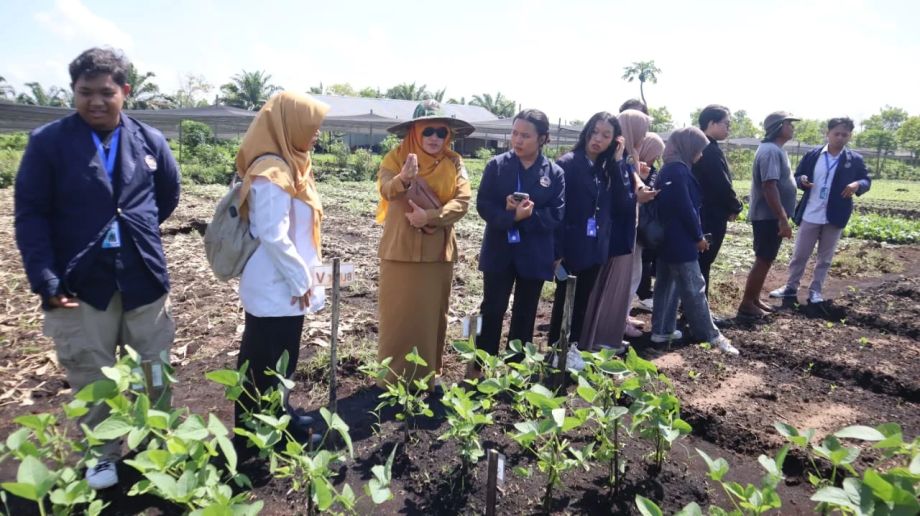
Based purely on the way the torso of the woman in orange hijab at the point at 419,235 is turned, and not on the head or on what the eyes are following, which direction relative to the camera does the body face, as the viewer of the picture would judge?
toward the camera

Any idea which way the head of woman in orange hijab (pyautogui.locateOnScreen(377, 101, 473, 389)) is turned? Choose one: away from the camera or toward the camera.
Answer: toward the camera

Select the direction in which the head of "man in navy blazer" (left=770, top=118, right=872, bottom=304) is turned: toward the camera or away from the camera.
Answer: toward the camera

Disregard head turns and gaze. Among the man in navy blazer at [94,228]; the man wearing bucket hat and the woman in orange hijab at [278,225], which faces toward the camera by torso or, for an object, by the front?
the man in navy blazer

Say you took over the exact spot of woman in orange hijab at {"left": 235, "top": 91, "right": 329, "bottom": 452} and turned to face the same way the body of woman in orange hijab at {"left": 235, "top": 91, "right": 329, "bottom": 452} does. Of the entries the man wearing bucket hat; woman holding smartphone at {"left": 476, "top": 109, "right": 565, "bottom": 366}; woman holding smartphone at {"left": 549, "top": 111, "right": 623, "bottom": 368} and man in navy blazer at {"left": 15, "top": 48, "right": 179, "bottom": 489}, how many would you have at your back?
1

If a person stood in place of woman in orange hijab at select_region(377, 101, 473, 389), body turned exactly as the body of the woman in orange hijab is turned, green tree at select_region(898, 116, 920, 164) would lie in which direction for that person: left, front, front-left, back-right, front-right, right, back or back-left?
back-left

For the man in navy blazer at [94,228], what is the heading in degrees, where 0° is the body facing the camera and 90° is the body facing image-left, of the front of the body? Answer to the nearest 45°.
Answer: approximately 0°

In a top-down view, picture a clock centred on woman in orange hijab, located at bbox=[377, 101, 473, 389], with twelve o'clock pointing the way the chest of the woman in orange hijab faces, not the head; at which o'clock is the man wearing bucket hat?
The man wearing bucket hat is roughly at 8 o'clock from the woman in orange hijab.

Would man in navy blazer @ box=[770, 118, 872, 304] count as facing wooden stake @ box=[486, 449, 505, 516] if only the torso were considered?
yes

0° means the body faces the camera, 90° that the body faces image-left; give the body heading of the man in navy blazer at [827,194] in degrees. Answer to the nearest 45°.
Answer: approximately 0°

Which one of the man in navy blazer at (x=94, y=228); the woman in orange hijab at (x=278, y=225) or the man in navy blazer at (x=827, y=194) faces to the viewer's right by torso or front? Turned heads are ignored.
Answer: the woman in orange hijab

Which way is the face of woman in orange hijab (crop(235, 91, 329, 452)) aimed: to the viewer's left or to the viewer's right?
to the viewer's right

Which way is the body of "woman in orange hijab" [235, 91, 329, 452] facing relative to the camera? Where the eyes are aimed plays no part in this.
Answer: to the viewer's right

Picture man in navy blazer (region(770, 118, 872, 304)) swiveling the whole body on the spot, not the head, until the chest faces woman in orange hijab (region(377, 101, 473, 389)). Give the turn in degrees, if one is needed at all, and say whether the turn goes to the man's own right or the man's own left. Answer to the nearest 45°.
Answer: approximately 45° to the man's own right
